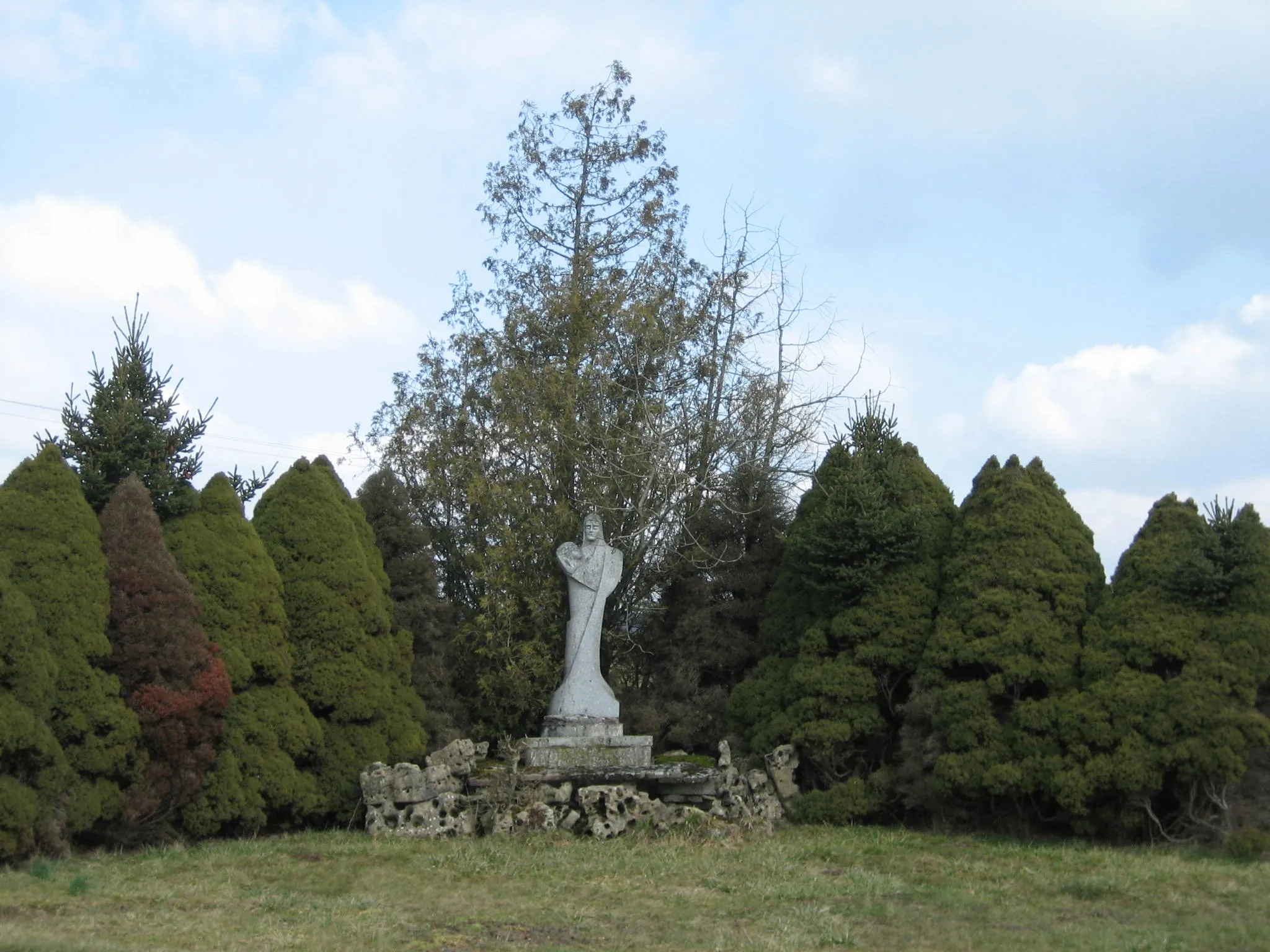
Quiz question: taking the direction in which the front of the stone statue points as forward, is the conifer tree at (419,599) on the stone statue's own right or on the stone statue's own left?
on the stone statue's own right

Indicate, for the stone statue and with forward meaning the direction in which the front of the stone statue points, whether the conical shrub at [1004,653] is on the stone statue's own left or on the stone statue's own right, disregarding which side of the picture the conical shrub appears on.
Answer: on the stone statue's own left

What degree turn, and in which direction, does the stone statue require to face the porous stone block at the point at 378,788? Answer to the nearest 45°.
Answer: approximately 45° to its right

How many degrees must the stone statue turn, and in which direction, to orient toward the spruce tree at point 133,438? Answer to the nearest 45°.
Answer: approximately 90° to its right

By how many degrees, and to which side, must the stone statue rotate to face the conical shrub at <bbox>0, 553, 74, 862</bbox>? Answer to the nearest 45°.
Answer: approximately 45° to its right

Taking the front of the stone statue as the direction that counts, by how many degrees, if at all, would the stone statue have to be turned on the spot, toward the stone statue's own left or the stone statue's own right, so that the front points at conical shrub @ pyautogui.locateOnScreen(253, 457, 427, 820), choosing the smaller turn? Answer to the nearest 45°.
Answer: approximately 90° to the stone statue's own right

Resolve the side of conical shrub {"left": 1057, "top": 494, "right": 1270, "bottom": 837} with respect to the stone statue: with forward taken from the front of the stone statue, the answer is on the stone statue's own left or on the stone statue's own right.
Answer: on the stone statue's own left

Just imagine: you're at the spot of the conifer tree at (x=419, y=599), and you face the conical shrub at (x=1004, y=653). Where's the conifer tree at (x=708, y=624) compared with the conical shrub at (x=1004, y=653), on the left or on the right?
left

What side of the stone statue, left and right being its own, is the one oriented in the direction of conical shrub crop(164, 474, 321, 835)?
right

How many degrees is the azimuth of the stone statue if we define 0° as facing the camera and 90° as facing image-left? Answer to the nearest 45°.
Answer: approximately 0°

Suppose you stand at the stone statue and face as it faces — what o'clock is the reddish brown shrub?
The reddish brown shrub is roughly at 2 o'clock from the stone statue.
